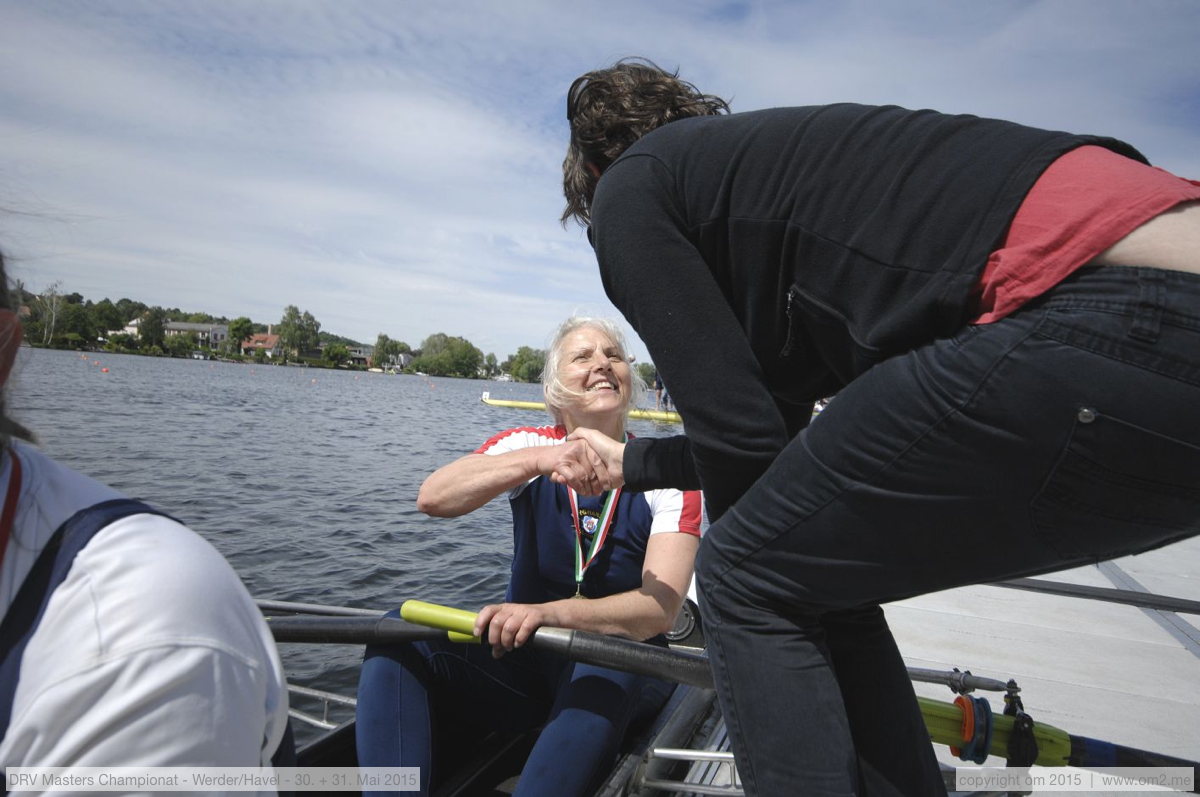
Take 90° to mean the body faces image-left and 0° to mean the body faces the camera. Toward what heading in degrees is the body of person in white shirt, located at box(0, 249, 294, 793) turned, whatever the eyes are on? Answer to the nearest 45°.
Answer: approximately 45°

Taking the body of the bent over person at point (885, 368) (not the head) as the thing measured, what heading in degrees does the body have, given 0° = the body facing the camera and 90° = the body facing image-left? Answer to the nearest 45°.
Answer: approximately 135°

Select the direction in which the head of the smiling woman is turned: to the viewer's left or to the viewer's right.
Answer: to the viewer's right

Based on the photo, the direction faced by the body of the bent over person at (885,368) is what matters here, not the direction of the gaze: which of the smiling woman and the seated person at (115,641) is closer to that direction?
the smiling woman

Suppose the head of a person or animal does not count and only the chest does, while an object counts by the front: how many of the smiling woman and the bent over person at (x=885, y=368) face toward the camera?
1

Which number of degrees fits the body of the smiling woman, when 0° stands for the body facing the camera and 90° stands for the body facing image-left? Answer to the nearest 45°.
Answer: approximately 0°

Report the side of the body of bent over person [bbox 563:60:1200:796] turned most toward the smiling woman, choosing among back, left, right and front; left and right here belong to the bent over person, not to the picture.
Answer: front

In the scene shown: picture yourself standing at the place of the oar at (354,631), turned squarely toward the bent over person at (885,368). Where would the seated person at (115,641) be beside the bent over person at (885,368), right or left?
right

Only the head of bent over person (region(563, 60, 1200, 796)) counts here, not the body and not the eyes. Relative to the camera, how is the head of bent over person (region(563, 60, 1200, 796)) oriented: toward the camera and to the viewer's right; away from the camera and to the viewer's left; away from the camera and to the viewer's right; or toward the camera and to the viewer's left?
away from the camera and to the viewer's left

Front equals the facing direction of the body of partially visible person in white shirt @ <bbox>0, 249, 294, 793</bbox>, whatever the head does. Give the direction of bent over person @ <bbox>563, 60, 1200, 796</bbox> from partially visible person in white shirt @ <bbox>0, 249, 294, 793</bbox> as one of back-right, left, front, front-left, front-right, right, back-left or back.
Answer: back-left
